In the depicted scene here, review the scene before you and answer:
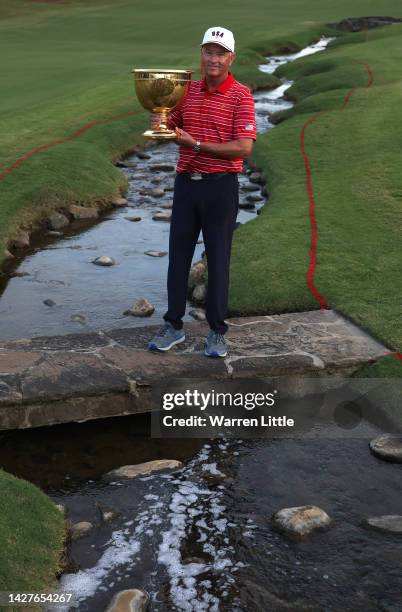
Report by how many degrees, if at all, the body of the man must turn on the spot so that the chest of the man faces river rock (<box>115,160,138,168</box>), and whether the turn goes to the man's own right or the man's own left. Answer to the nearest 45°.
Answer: approximately 135° to the man's own right

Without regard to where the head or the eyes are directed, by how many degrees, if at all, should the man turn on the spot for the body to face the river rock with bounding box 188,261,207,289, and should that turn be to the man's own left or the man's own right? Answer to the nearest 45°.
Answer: approximately 135° to the man's own right

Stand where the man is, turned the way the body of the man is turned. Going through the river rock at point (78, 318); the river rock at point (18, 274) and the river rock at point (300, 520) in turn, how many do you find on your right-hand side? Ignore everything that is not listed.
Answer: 2

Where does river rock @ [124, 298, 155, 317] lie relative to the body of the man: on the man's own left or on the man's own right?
on the man's own right

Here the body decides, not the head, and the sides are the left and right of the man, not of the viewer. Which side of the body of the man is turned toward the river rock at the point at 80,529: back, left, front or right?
front

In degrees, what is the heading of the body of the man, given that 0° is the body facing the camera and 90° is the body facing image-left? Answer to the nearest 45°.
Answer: approximately 45°

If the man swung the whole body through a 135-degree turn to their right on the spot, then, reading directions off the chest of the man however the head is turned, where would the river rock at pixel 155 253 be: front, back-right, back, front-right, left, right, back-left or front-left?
front

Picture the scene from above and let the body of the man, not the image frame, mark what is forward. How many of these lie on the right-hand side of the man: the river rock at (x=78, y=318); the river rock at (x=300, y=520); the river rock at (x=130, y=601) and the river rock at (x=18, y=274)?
2

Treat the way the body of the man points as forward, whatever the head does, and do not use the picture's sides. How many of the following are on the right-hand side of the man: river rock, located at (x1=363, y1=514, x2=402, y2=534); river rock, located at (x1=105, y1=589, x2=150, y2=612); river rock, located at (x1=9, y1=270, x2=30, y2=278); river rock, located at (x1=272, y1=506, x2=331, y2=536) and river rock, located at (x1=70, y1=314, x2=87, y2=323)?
2

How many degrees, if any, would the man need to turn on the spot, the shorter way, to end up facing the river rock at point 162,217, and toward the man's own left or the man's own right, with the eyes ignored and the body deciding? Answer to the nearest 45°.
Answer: approximately 135° to the man's own right

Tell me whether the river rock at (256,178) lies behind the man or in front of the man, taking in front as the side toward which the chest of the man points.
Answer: behind

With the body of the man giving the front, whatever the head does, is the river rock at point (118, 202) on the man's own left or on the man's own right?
on the man's own right

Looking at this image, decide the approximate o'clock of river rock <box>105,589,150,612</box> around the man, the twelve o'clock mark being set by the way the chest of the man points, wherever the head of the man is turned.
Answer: The river rock is roughly at 11 o'clock from the man.

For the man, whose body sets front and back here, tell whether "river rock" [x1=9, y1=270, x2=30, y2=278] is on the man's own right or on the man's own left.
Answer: on the man's own right

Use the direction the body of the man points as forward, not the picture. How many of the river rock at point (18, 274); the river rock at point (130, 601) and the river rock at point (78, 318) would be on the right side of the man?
2

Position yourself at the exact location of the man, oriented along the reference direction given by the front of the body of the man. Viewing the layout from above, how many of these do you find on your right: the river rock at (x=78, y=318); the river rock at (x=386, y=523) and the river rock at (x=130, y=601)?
1

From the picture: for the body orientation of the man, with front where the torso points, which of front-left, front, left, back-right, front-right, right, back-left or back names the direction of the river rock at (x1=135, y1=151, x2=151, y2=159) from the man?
back-right

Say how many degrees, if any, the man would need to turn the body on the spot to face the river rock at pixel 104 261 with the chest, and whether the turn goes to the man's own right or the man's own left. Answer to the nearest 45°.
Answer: approximately 135° to the man's own right
